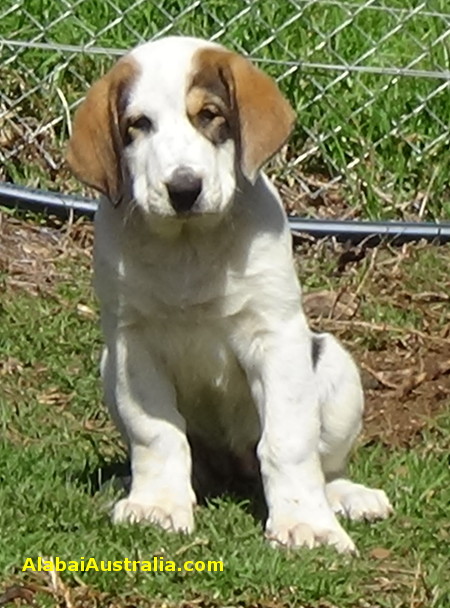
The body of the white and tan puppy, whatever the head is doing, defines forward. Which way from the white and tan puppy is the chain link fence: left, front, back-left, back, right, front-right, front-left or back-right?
back

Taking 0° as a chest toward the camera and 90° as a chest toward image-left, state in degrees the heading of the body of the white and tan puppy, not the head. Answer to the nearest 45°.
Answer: approximately 0°
